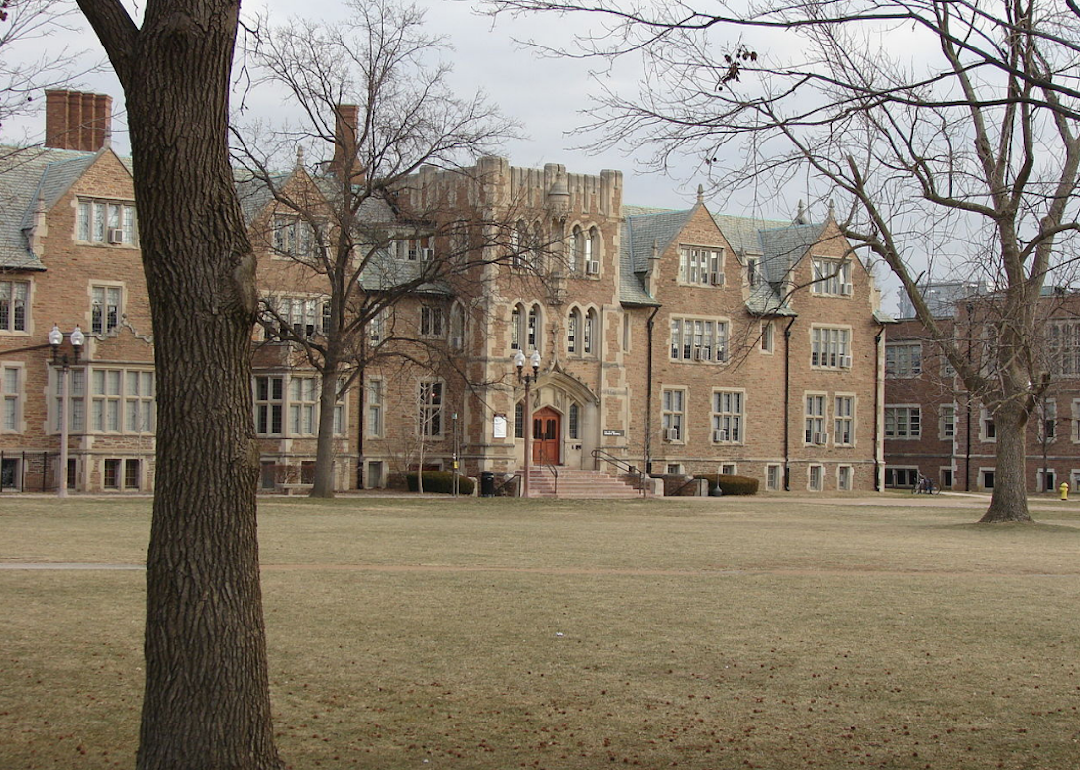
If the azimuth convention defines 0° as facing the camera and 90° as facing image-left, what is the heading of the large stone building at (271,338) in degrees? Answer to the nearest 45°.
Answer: approximately 0°

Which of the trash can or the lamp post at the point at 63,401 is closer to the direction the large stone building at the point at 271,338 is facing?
the trash can
